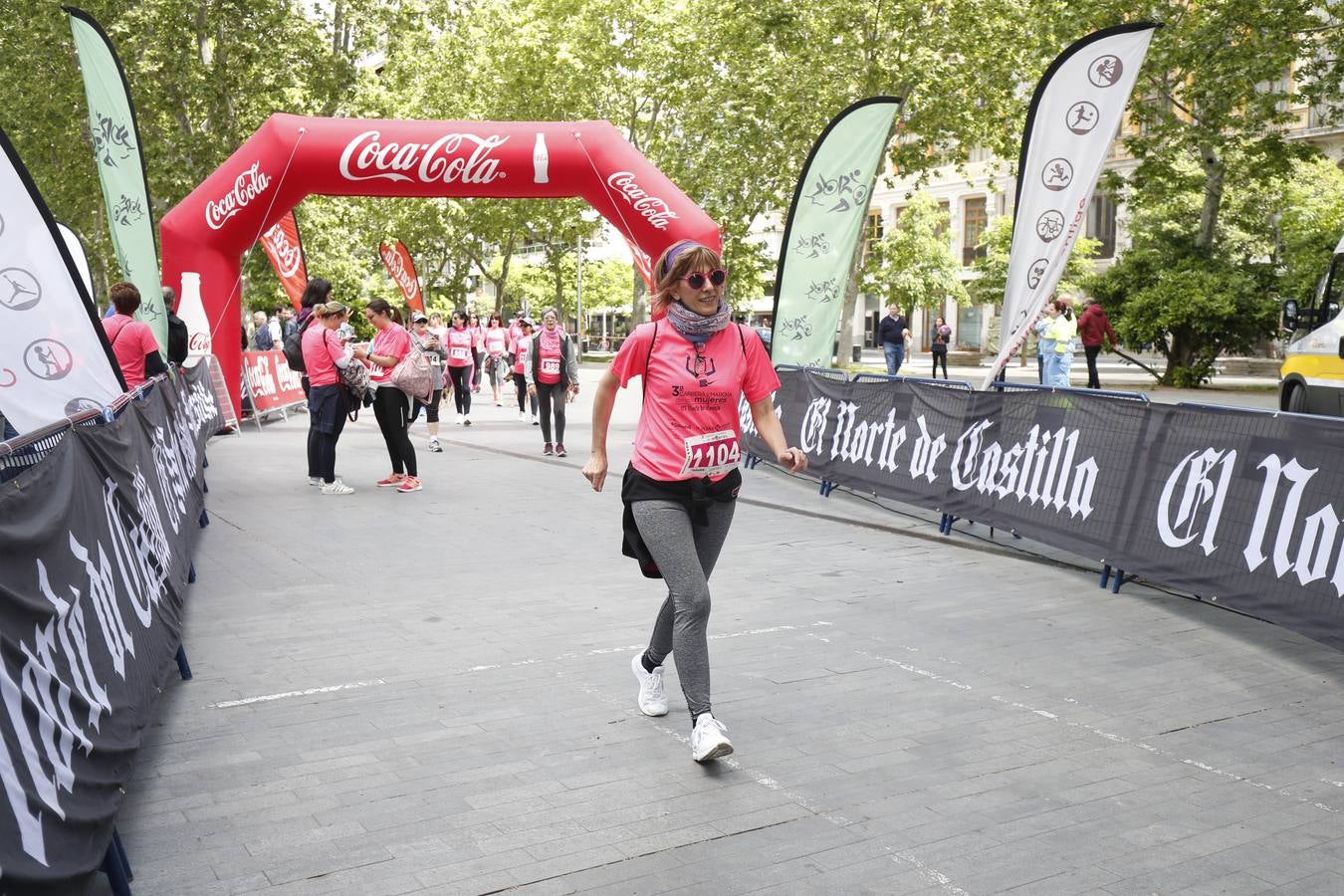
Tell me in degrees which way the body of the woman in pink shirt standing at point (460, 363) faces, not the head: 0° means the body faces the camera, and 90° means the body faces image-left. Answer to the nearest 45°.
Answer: approximately 0°

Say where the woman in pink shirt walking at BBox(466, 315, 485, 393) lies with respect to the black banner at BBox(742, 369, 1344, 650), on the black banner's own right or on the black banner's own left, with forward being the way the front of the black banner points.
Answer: on the black banner's own right

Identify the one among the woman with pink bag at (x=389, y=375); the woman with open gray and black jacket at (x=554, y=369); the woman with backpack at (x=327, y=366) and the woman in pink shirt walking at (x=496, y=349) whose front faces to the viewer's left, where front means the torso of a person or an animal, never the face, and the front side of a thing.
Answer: the woman with pink bag at (x=389, y=375)

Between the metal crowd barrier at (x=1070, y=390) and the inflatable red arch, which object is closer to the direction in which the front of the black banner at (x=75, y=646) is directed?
the metal crowd barrier

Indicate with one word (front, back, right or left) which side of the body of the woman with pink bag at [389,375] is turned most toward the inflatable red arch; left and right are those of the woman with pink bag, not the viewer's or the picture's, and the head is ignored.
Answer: right

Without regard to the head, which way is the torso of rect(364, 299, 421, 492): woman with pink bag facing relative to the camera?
to the viewer's left

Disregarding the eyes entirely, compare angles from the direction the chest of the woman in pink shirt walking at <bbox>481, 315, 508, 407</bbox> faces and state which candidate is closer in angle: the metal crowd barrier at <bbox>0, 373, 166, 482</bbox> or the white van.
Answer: the metal crowd barrier

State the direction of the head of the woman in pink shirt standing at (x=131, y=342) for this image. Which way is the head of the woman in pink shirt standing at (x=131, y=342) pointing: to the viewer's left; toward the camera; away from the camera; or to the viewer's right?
away from the camera
